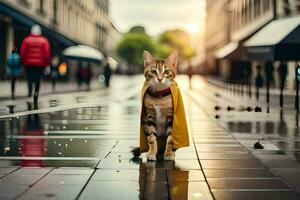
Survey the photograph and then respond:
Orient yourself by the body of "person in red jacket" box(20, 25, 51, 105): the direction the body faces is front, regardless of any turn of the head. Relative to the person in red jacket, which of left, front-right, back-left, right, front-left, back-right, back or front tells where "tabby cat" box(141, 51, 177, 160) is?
back

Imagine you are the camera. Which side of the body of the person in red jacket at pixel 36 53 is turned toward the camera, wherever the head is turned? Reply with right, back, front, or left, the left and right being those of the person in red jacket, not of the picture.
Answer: back

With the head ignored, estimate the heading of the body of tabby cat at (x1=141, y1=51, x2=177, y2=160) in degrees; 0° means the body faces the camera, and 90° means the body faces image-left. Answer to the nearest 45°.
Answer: approximately 0°

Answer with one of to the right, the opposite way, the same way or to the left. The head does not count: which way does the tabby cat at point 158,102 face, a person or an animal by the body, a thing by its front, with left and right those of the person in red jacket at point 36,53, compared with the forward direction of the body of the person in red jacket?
the opposite way

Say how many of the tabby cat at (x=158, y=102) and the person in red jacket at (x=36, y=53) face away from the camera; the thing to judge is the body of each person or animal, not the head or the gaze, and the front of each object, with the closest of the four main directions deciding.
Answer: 1

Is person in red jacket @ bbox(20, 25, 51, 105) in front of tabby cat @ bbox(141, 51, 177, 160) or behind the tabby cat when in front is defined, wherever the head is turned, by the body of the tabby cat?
behind
